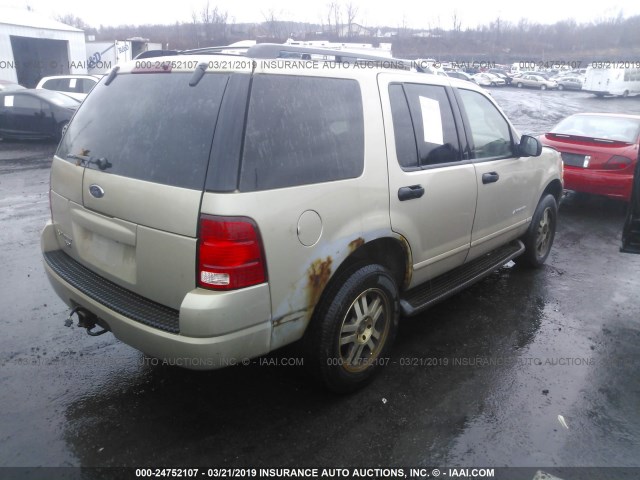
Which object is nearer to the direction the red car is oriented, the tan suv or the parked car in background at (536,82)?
the parked car in background

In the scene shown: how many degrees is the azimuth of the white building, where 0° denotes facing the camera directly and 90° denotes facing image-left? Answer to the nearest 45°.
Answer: approximately 315°

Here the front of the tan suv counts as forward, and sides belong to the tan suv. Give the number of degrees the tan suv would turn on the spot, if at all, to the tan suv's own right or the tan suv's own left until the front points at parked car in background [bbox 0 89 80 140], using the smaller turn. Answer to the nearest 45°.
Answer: approximately 90° to the tan suv's own left

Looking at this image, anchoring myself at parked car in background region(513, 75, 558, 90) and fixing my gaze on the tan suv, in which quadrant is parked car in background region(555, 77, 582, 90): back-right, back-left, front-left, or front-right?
back-left

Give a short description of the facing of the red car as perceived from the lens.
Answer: facing away from the viewer and to the right of the viewer

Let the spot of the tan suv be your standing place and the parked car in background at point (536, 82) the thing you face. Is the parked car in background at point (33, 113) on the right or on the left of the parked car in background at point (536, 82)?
left

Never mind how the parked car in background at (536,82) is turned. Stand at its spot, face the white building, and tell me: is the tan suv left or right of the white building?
left

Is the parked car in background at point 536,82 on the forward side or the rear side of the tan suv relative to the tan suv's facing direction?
on the forward side

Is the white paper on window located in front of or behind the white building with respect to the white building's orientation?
in front

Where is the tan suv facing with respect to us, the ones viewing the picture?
facing away from the viewer and to the right of the viewer

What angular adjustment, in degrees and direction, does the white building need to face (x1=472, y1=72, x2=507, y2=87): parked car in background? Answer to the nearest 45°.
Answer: approximately 45° to its left

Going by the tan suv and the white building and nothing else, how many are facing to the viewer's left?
0

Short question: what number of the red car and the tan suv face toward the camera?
0
